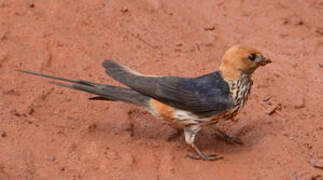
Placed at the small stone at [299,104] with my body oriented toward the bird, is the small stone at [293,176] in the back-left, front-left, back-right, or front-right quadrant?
front-left

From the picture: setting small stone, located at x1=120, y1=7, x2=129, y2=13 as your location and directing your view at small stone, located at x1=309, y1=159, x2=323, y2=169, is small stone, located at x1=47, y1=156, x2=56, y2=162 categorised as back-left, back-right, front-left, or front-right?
front-right

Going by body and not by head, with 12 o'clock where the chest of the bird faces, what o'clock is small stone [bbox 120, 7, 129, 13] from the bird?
The small stone is roughly at 8 o'clock from the bird.

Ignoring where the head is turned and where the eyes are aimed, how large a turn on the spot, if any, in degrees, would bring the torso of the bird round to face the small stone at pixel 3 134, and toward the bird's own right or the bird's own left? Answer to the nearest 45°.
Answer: approximately 180°

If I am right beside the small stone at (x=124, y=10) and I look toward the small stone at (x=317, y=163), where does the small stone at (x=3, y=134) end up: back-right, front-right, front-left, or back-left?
front-right

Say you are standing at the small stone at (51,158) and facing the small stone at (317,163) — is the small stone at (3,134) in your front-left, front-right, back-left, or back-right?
back-left

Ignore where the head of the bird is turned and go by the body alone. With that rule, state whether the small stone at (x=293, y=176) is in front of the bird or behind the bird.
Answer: in front

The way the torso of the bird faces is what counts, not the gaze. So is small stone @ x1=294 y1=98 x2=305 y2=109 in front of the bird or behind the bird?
in front

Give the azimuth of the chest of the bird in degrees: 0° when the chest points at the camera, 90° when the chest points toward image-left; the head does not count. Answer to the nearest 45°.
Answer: approximately 270°

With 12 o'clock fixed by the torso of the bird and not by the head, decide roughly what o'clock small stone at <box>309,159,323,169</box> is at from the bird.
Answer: The small stone is roughly at 12 o'clock from the bird.

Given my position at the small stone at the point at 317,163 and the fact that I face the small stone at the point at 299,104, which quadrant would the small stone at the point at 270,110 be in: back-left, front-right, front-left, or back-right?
front-left

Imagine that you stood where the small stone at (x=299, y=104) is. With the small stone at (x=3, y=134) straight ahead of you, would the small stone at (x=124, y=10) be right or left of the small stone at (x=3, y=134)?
right
